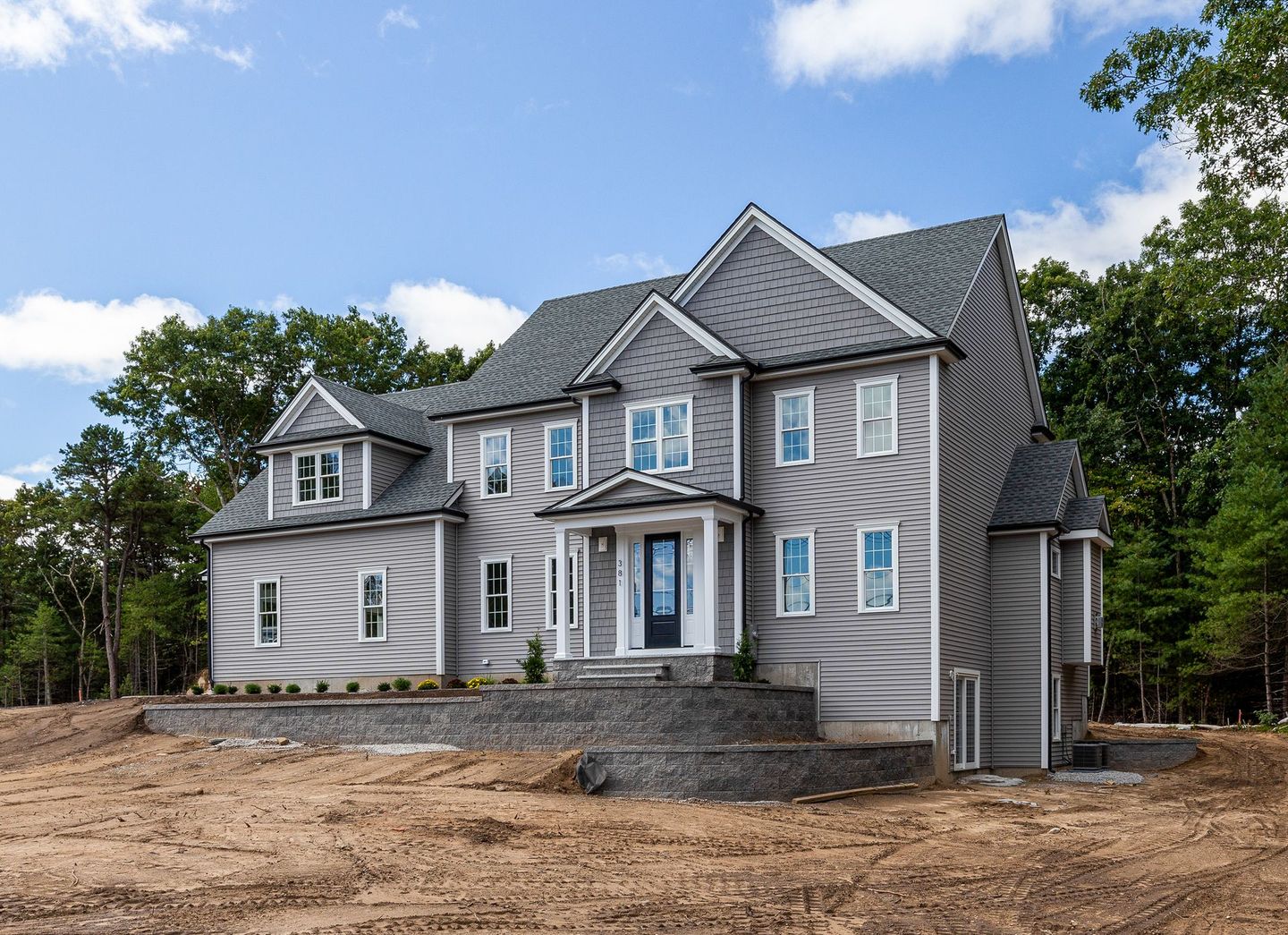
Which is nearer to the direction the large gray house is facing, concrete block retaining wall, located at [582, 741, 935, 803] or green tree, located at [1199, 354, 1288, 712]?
the concrete block retaining wall

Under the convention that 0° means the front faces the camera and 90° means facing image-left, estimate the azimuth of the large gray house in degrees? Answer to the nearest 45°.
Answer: approximately 45°

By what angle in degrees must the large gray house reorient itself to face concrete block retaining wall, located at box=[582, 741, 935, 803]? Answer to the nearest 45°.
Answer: approximately 45° to its left
